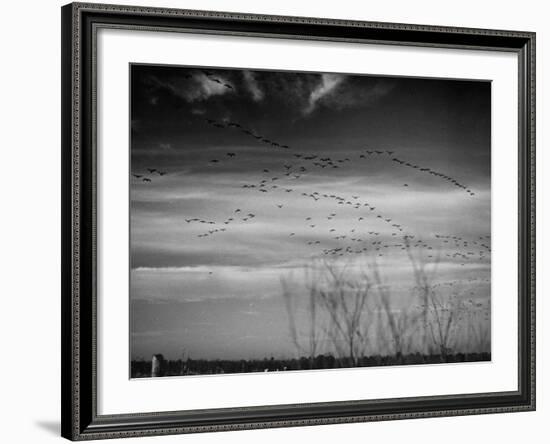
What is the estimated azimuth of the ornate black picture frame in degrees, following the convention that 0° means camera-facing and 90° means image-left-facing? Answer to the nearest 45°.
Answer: approximately 315°
